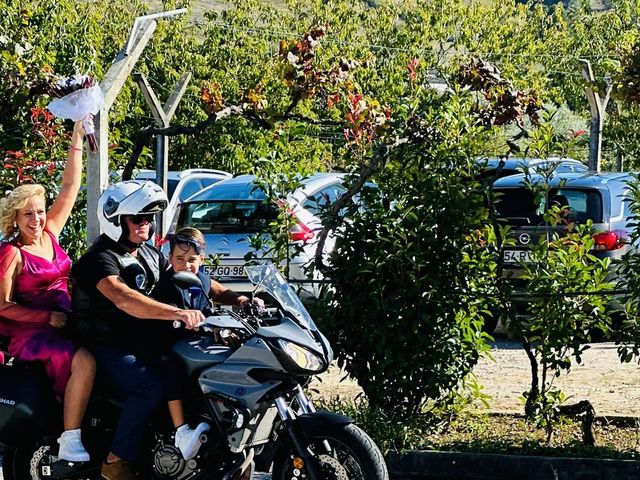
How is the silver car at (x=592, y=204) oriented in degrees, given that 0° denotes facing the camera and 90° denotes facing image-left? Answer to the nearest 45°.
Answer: approximately 225°

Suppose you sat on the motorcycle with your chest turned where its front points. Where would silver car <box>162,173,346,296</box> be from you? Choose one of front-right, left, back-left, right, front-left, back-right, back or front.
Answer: back-left

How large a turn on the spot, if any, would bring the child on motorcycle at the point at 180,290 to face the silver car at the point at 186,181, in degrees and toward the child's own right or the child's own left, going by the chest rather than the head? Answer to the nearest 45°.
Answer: approximately 135° to the child's own left

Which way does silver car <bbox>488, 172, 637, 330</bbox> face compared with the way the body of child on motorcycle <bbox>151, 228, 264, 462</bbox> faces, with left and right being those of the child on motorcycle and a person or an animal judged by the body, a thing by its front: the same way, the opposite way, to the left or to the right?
to the left

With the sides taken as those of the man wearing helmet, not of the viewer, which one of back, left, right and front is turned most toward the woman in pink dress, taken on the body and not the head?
back

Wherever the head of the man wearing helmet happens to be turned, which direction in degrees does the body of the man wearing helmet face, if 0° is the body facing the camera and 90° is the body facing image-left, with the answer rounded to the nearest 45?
approximately 315°

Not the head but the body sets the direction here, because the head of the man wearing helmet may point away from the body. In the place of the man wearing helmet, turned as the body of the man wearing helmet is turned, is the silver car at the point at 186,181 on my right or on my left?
on my left

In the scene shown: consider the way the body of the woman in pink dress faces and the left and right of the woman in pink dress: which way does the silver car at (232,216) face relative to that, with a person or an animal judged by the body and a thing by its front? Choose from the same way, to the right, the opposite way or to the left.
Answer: to the left
